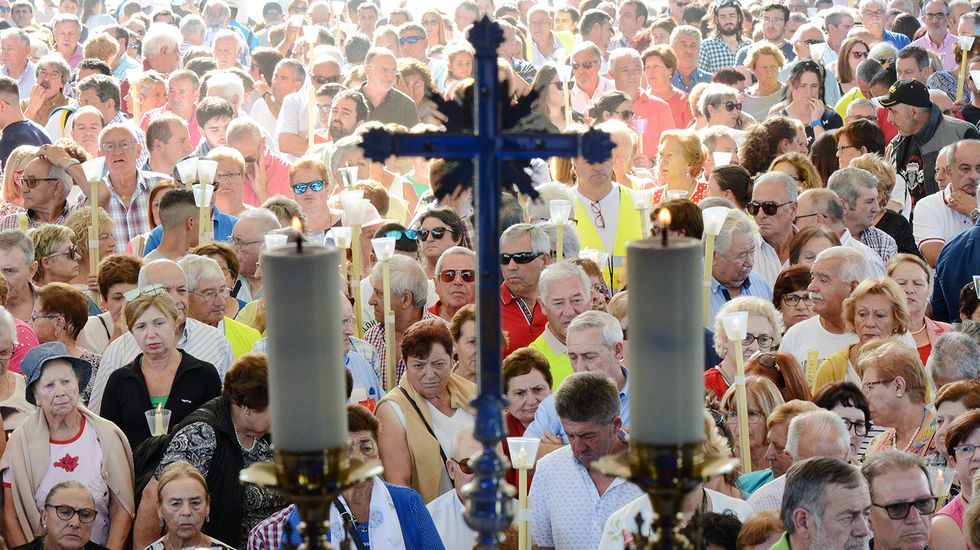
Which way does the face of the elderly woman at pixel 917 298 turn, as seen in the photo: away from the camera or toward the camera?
toward the camera

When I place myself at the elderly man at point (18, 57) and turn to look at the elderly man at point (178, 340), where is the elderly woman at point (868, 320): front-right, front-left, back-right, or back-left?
front-left

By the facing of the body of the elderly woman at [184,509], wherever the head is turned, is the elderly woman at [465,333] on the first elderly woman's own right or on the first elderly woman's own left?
on the first elderly woman's own left

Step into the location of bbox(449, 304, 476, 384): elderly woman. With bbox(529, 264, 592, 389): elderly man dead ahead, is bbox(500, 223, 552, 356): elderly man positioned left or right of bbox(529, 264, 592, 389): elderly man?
left

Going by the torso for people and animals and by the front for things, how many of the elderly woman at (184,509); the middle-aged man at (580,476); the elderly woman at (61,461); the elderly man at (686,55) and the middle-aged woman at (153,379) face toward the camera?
5

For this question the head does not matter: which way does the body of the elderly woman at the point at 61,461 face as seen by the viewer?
toward the camera

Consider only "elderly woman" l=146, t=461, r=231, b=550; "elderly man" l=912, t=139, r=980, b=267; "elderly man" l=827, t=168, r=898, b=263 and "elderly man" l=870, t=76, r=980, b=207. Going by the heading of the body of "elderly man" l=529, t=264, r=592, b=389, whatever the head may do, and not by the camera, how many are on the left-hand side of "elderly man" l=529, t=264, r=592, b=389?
3

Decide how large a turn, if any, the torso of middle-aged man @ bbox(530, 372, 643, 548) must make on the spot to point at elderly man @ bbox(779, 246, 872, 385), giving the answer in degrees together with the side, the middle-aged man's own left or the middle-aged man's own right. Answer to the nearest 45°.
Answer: approximately 135° to the middle-aged man's own left

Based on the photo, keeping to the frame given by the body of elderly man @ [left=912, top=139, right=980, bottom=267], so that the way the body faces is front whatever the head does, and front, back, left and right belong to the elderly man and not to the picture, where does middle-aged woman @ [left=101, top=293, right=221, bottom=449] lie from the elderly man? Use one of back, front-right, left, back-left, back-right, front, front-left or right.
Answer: right

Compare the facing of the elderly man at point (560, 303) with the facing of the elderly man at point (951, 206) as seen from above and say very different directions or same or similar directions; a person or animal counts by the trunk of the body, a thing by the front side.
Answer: same or similar directions

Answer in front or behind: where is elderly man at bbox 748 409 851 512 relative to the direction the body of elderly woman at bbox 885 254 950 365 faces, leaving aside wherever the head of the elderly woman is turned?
in front

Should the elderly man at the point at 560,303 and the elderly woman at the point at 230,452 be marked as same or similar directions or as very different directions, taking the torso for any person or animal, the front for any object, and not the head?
same or similar directions

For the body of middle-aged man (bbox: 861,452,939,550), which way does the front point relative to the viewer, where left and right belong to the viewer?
facing the viewer and to the right of the viewer

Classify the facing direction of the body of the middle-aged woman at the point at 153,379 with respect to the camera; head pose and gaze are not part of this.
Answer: toward the camera

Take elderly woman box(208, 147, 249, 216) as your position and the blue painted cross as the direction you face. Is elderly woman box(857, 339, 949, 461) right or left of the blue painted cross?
left

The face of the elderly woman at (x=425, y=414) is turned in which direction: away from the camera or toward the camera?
toward the camera

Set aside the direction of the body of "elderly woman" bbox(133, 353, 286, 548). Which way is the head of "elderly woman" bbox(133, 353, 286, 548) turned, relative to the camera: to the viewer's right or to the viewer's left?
to the viewer's right

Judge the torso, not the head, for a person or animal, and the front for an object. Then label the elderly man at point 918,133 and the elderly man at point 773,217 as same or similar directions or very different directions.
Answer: same or similar directions

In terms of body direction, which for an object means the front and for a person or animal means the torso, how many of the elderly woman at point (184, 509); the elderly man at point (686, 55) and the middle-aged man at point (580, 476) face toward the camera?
3
